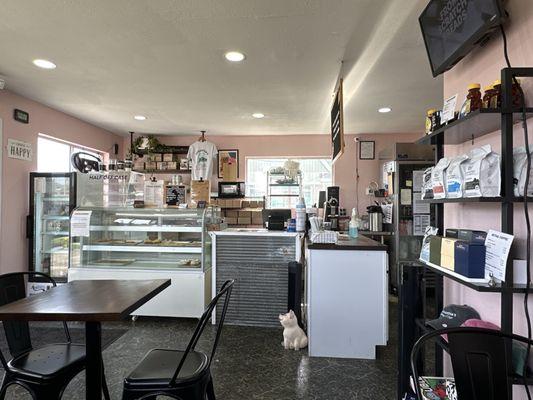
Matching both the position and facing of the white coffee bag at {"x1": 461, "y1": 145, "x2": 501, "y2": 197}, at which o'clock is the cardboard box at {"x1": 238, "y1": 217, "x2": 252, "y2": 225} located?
The cardboard box is roughly at 3 o'clock from the white coffee bag.

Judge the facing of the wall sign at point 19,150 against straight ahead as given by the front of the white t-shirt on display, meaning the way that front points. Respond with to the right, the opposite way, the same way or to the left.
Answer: to the left

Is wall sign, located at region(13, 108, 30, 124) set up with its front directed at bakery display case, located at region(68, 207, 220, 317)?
yes

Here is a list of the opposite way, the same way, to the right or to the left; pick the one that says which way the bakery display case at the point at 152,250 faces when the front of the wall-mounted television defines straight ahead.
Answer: to the left

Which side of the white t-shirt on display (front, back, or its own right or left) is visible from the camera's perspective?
front

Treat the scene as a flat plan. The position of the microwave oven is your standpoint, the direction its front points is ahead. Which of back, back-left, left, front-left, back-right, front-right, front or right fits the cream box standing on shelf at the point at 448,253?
front

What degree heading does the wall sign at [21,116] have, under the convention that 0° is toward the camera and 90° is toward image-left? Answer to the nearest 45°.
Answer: approximately 315°

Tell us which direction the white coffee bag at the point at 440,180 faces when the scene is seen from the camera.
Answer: facing the viewer and to the left of the viewer

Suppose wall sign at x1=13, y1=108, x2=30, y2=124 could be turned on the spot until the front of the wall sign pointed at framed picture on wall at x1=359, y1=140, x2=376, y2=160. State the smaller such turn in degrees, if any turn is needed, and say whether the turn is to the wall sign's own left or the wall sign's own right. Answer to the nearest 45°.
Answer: approximately 45° to the wall sign's own left

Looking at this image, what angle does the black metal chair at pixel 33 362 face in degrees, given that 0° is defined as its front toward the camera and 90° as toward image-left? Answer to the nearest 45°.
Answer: approximately 315°

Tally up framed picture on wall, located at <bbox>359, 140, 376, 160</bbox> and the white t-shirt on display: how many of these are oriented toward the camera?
2

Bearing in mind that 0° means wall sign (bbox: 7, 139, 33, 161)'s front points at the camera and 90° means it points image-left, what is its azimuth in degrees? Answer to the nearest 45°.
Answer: approximately 315°

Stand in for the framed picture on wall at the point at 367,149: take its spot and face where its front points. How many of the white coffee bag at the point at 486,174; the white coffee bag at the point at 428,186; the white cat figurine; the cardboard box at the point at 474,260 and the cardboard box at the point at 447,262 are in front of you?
5

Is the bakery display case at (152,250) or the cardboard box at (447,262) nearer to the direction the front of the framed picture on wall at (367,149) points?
the cardboard box

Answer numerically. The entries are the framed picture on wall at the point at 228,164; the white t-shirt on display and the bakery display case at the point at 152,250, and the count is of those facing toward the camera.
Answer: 3

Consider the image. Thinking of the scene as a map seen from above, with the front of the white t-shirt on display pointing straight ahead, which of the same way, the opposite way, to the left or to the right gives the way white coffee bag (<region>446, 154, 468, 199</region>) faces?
to the right
